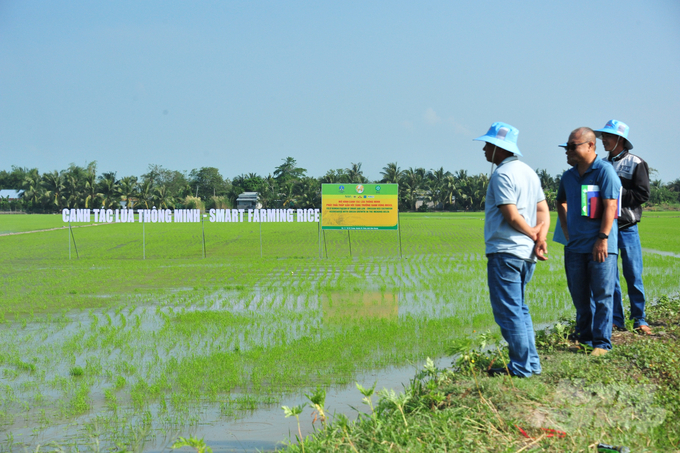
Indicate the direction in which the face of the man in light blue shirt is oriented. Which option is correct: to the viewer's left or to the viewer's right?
to the viewer's left

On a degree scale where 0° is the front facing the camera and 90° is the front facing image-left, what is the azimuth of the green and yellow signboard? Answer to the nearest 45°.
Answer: approximately 0°

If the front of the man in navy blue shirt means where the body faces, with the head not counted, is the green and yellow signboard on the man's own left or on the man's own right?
on the man's own right

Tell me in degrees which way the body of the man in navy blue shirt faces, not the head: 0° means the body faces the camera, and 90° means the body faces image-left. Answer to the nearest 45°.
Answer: approximately 45°

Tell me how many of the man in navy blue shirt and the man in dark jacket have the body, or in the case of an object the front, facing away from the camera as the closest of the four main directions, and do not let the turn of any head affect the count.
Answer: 0

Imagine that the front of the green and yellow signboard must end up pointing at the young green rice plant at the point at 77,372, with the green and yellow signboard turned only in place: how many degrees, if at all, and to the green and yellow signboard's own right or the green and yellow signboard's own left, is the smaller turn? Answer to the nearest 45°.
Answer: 0° — it already faces it

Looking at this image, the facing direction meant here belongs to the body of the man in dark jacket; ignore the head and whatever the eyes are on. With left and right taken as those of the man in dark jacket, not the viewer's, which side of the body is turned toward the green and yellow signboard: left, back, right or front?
right

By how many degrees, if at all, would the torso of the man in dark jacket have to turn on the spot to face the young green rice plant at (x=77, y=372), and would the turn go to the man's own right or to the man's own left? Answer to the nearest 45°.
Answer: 0° — they already face it

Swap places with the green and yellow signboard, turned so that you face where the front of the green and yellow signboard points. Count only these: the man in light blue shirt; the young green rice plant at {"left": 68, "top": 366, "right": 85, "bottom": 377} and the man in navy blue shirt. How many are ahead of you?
3

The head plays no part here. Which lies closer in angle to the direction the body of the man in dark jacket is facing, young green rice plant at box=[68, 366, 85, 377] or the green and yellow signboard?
the young green rice plant
